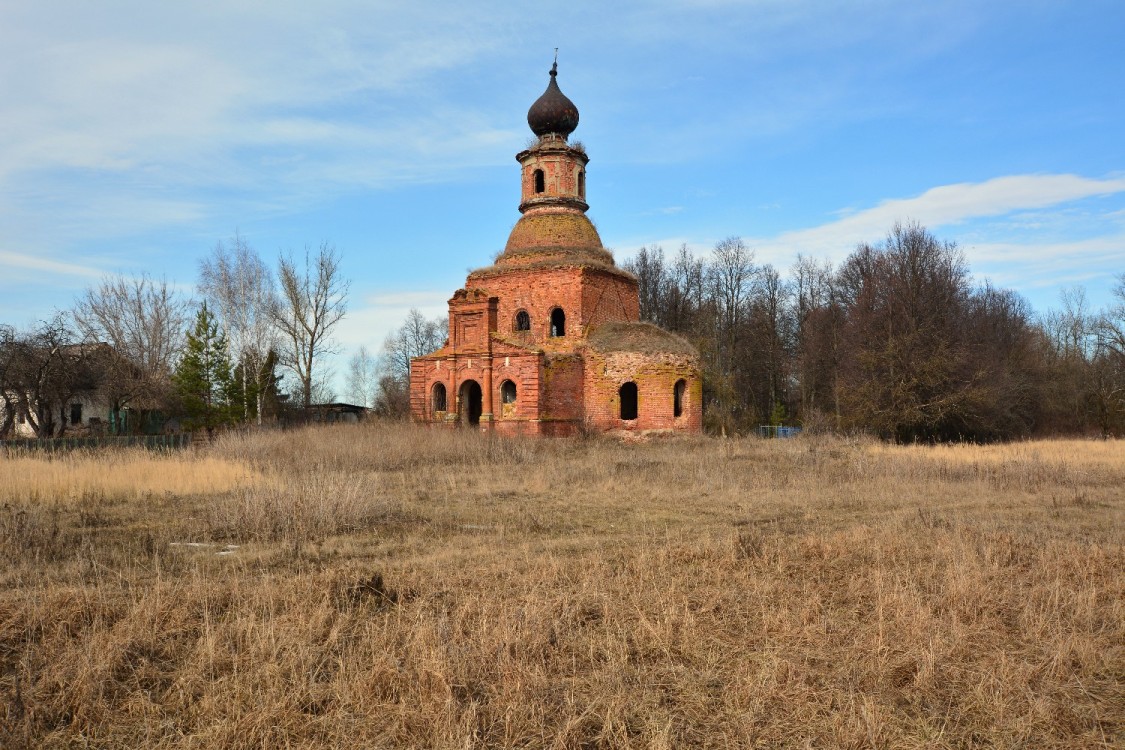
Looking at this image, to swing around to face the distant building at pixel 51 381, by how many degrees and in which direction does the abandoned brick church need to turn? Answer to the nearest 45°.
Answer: approximately 45° to its right

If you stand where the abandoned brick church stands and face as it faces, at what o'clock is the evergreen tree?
The evergreen tree is roughly at 2 o'clock from the abandoned brick church.

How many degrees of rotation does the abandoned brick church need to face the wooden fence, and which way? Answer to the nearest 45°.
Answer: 0° — it already faces it

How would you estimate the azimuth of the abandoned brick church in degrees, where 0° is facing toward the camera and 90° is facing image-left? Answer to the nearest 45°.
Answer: approximately 45°
